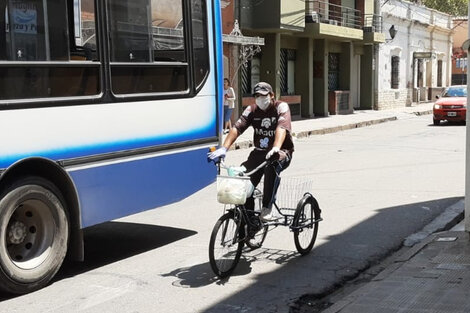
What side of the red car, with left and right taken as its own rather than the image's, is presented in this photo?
front

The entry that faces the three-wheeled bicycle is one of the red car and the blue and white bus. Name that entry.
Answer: the red car

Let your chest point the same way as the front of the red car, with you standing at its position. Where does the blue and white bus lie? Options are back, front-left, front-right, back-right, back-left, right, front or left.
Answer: front

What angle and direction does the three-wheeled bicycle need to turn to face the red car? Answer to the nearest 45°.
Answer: approximately 135° to its right

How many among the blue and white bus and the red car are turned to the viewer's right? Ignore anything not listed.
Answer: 0

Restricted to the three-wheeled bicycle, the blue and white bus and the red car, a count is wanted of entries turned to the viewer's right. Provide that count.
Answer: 0

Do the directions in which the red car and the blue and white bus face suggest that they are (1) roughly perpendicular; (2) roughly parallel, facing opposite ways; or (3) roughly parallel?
roughly parallel

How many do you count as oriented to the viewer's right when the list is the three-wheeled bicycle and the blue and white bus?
0

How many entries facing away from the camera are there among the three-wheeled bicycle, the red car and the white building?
0

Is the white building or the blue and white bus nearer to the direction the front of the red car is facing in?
the blue and white bus

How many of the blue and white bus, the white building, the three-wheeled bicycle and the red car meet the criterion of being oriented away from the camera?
0

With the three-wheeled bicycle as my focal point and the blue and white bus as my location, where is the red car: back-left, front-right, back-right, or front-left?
front-left
